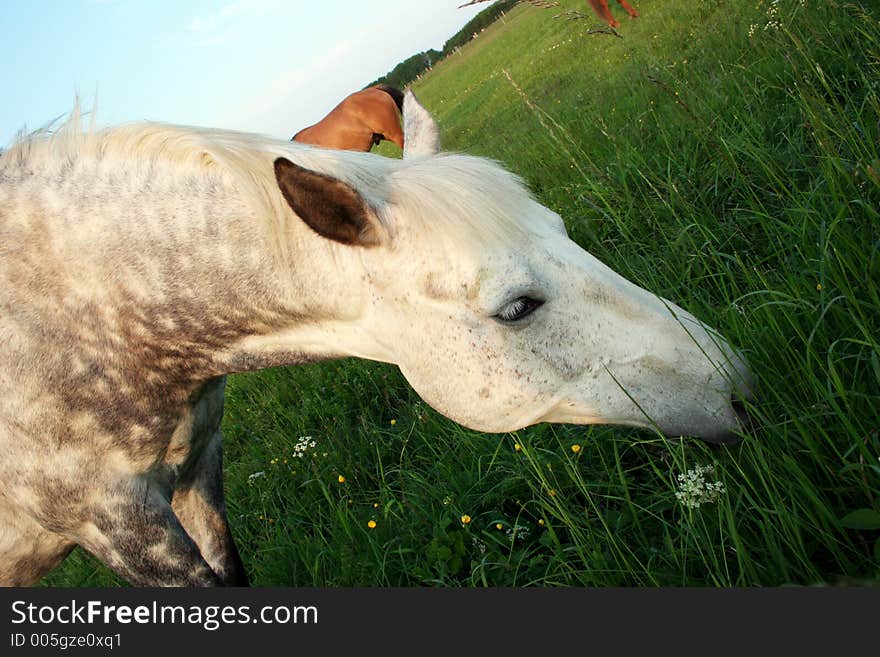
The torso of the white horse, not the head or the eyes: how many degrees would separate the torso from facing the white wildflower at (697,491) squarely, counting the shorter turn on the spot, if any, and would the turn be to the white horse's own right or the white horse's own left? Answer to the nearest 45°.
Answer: approximately 45° to the white horse's own right

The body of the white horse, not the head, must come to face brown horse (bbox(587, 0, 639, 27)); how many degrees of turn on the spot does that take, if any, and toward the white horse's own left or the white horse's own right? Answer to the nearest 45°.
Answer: approximately 45° to the white horse's own left

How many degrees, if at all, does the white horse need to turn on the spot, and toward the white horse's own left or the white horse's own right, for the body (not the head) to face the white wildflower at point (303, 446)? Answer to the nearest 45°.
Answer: approximately 90° to the white horse's own left

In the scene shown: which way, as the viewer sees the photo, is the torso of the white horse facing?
to the viewer's right
